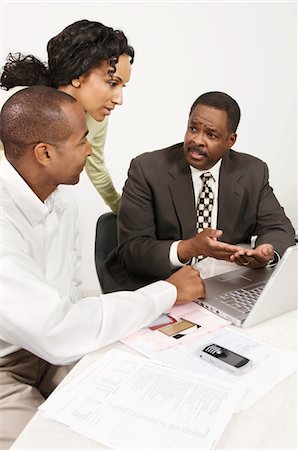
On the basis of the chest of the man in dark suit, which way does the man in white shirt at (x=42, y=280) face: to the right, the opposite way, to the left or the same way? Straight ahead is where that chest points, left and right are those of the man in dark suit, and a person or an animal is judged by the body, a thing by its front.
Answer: to the left

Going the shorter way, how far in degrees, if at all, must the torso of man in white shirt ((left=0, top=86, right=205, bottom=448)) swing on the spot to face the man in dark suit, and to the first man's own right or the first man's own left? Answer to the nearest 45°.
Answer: approximately 45° to the first man's own left

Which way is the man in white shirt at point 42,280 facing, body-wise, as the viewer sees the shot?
to the viewer's right

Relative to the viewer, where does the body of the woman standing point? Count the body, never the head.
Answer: to the viewer's right

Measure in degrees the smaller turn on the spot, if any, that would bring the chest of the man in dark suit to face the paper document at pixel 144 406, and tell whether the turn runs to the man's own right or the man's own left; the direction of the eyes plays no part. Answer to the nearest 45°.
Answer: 0° — they already face it

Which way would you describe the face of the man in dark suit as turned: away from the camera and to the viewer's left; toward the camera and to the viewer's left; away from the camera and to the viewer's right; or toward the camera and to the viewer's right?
toward the camera and to the viewer's left

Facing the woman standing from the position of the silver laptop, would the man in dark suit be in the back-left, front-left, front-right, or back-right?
front-right

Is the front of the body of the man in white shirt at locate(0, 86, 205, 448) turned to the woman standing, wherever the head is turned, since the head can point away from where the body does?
no

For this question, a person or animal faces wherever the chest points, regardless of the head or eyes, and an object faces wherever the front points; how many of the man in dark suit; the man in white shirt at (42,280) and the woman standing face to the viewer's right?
2

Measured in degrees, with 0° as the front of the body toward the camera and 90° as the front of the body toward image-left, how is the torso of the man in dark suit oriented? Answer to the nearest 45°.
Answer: approximately 0°
